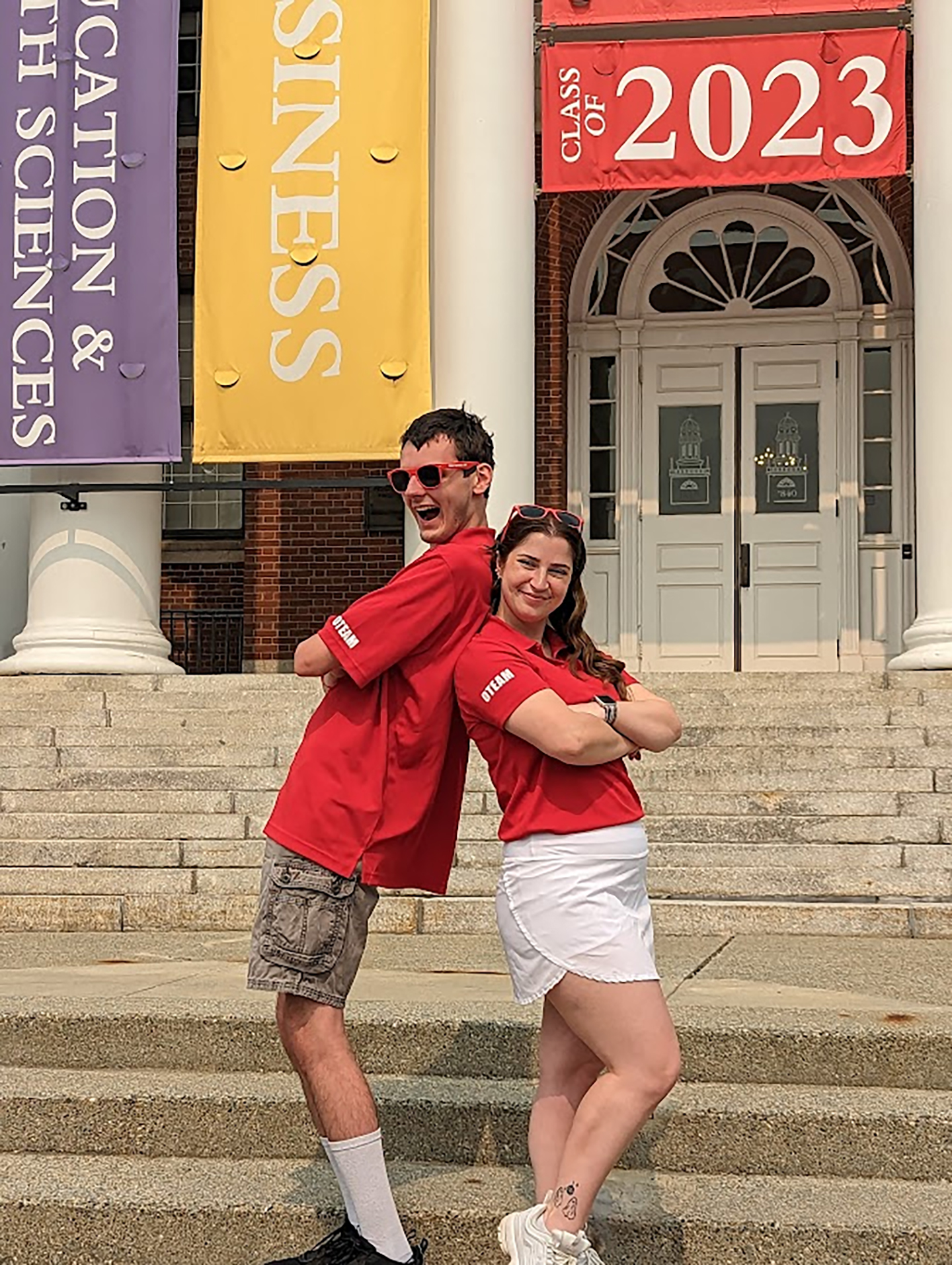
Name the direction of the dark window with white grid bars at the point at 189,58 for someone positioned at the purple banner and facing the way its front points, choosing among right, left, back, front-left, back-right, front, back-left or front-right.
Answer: back

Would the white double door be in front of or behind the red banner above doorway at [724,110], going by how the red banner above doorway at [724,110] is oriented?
behind

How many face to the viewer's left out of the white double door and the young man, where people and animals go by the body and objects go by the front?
1

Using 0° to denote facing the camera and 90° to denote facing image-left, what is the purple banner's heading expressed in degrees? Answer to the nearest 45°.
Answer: approximately 0°

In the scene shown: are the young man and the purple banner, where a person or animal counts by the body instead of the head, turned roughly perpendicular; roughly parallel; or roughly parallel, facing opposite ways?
roughly perpendicular

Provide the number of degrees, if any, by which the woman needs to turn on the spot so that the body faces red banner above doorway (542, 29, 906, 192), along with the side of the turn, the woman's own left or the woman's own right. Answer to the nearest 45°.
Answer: approximately 135° to the woman's own left

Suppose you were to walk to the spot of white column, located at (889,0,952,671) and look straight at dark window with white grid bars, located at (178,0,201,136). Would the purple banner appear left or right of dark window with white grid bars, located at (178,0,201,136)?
left

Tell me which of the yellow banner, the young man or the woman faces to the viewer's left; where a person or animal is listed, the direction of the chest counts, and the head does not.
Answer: the young man

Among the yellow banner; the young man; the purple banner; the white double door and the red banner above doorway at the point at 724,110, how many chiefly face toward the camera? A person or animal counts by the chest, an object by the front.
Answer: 4

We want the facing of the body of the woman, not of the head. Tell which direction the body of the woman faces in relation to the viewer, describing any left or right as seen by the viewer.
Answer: facing the viewer and to the right of the viewer

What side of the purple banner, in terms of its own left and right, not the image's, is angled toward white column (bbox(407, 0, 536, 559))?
left

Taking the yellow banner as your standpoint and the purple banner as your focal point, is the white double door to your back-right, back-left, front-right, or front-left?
back-right

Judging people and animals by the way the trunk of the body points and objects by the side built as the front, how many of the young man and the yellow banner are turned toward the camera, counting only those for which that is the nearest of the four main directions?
1

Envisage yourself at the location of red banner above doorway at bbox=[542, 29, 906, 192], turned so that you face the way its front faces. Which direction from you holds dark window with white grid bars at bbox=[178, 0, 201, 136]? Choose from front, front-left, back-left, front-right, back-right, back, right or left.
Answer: back-right

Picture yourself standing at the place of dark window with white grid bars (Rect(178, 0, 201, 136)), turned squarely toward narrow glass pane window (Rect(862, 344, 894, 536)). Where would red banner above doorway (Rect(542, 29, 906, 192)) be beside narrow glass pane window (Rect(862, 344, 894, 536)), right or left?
right
